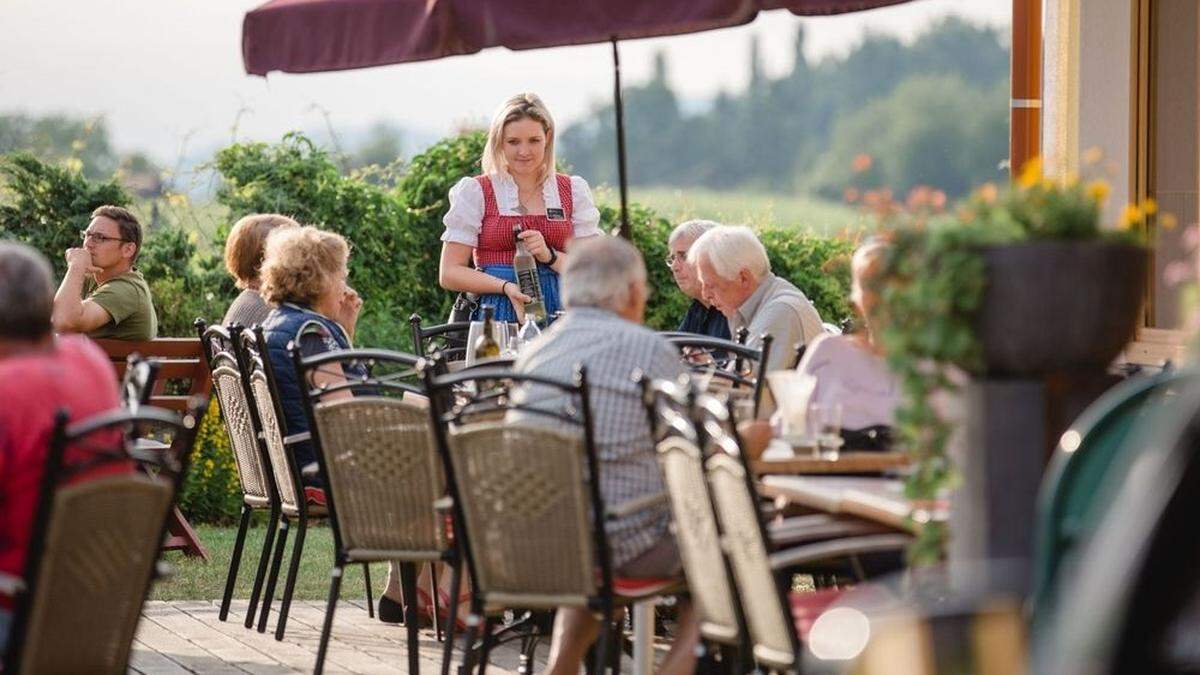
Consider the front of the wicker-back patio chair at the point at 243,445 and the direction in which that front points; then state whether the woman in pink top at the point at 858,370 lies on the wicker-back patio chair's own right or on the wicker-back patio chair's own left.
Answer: on the wicker-back patio chair's own right

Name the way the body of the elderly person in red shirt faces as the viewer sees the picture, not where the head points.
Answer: away from the camera

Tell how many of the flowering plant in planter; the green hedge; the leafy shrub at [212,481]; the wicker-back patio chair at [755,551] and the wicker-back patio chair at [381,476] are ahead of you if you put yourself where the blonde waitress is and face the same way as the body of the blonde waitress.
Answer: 3

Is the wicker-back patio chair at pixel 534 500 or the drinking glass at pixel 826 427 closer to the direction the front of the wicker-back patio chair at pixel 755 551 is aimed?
the drinking glass

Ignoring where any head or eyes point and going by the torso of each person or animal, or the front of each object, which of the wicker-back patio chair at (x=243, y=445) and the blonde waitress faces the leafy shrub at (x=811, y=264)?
the wicker-back patio chair

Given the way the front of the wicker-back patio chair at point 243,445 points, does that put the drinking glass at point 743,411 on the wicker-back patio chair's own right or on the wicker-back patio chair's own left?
on the wicker-back patio chair's own right

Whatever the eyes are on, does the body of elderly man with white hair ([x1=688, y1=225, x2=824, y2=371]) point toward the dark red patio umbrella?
yes

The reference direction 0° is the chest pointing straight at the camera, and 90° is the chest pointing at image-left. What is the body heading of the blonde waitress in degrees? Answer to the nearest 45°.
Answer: approximately 0°
